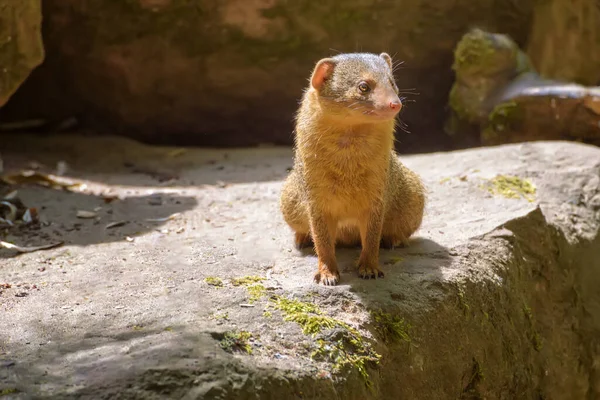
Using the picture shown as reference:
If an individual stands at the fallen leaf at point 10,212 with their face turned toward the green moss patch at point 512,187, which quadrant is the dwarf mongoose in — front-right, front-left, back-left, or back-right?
front-right

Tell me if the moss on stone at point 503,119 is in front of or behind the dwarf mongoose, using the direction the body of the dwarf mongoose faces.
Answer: behind

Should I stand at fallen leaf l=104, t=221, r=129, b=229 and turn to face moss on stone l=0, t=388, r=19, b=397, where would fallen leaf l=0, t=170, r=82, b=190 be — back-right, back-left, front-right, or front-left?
back-right

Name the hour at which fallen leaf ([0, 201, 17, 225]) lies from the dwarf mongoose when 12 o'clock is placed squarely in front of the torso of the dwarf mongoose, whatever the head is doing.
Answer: The fallen leaf is roughly at 4 o'clock from the dwarf mongoose.

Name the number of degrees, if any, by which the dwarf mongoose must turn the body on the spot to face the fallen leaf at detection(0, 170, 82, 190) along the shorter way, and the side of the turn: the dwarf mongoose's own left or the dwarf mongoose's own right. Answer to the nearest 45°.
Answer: approximately 135° to the dwarf mongoose's own right

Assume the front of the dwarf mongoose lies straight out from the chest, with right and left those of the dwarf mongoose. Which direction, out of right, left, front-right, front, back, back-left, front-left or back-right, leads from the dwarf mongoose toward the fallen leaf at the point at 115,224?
back-right

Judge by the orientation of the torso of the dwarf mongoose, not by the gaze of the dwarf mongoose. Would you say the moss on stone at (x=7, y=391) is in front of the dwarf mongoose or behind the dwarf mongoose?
in front

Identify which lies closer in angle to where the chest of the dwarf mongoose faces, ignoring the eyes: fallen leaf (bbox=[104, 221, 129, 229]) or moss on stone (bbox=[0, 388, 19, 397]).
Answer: the moss on stone

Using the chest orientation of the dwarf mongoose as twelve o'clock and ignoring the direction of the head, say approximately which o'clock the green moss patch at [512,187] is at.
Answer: The green moss patch is roughly at 7 o'clock from the dwarf mongoose.

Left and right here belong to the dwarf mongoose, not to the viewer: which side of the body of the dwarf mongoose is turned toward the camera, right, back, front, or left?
front

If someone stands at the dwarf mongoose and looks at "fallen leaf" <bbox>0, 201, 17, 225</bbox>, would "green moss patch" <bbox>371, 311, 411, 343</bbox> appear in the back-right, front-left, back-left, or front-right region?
back-left
